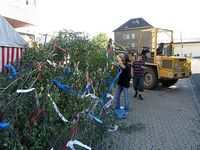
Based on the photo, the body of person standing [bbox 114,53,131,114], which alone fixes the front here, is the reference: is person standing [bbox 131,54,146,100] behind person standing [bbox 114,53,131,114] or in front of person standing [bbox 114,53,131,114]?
behind

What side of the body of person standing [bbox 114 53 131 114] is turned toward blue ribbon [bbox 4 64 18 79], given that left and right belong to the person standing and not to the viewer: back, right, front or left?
front

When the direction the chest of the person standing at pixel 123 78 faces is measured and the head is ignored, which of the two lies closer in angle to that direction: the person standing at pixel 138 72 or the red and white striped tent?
the red and white striped tent

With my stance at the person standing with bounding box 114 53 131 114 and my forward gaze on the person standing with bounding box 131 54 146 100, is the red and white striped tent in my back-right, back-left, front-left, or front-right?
front-left

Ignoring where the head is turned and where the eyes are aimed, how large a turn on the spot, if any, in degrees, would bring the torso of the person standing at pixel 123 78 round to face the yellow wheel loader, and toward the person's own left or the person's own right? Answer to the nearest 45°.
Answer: approximately 135° to the person's own right

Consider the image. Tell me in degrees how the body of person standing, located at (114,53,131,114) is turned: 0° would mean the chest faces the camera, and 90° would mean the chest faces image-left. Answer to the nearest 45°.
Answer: approximately 45°

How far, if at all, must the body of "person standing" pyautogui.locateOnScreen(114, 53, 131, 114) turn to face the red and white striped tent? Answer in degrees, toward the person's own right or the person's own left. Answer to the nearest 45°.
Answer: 0° — they already face it

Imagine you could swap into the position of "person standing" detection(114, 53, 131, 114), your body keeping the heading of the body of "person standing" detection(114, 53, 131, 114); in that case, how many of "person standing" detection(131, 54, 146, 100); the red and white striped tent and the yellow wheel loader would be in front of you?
1
